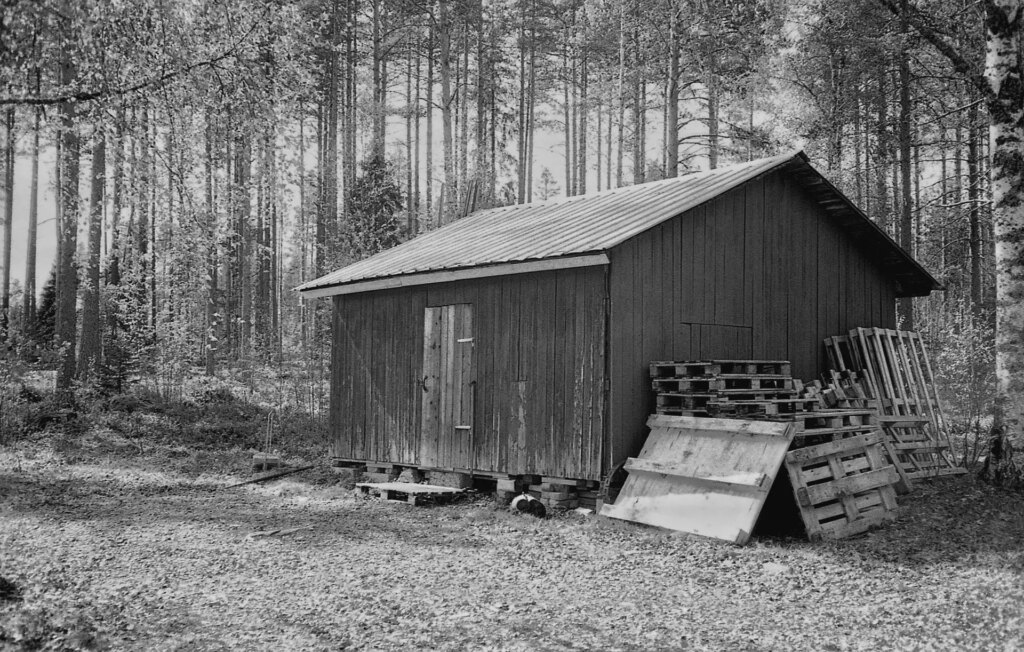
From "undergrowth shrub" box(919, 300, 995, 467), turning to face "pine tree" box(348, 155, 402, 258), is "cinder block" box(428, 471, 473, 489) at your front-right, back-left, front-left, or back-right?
front-left

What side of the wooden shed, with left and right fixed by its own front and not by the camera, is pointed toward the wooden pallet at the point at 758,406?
left

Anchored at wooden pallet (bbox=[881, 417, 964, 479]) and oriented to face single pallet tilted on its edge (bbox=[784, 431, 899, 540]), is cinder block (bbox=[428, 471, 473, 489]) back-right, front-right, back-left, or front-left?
front-right

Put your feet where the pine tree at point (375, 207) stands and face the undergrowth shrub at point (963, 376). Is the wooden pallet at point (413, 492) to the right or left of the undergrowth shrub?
right

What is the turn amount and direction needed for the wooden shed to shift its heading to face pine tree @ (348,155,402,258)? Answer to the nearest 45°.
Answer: approximately 90° to its right
